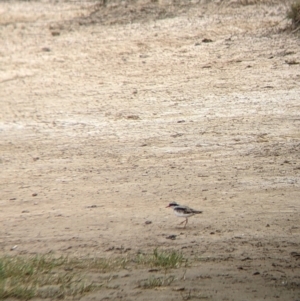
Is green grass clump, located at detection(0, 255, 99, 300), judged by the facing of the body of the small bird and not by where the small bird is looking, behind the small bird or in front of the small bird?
in front

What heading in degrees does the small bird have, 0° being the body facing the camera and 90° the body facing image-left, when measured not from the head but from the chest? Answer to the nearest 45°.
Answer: approximately 90°
